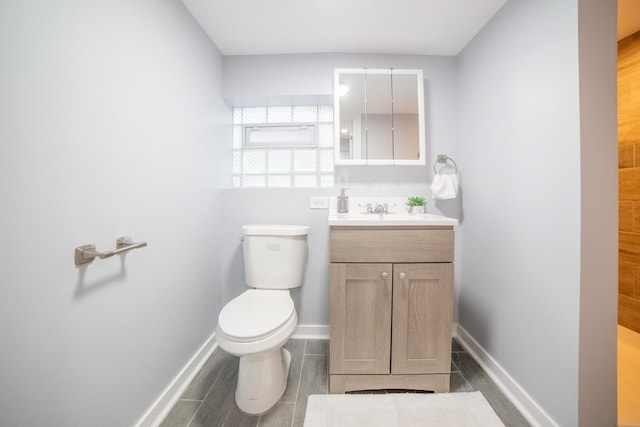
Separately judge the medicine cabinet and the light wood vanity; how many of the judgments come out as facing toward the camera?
2

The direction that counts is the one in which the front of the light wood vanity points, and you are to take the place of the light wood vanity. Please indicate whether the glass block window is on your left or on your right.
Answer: on your right

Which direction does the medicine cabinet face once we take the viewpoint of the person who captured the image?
facing the viewer
